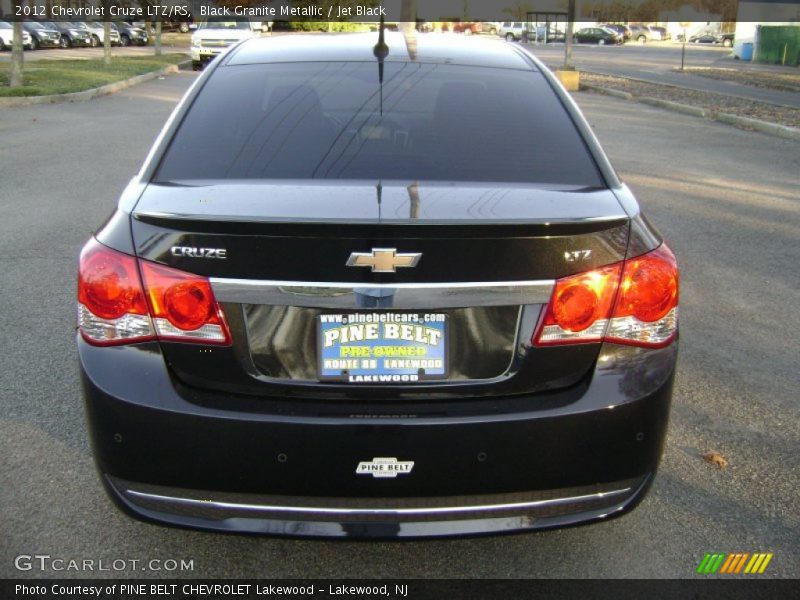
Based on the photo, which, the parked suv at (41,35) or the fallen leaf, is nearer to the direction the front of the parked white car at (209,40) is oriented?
the fallen leaf

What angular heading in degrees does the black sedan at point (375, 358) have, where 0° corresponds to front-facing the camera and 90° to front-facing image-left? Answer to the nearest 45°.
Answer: approximately 180°

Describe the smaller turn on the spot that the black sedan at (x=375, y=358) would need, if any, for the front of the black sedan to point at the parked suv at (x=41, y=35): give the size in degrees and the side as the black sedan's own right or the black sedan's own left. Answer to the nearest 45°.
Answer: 0° — it already faces it

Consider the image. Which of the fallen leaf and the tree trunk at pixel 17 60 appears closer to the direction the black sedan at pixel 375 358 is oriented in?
the tree trunk

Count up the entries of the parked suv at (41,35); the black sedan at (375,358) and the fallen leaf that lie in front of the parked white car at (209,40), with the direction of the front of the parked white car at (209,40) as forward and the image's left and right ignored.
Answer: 2

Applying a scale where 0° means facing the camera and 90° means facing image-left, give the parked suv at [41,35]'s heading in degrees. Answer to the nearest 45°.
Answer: approximately 315°

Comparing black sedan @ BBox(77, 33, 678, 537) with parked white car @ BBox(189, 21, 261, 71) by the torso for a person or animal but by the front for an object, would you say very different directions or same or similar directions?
very different directions

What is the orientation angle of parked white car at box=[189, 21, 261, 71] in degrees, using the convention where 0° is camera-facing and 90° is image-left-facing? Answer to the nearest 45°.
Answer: approximately 0°

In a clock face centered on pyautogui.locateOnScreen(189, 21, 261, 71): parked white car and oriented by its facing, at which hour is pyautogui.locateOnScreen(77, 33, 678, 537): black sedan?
The black sedan is roughly at 12 o'clock from the parked white car.

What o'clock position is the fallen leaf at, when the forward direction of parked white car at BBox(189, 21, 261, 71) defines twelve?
The fallen leaf is roughly at 12 o'clock from the parked white car.

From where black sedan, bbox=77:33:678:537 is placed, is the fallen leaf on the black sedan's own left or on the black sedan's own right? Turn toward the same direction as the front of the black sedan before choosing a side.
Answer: on the black sedan's own right
